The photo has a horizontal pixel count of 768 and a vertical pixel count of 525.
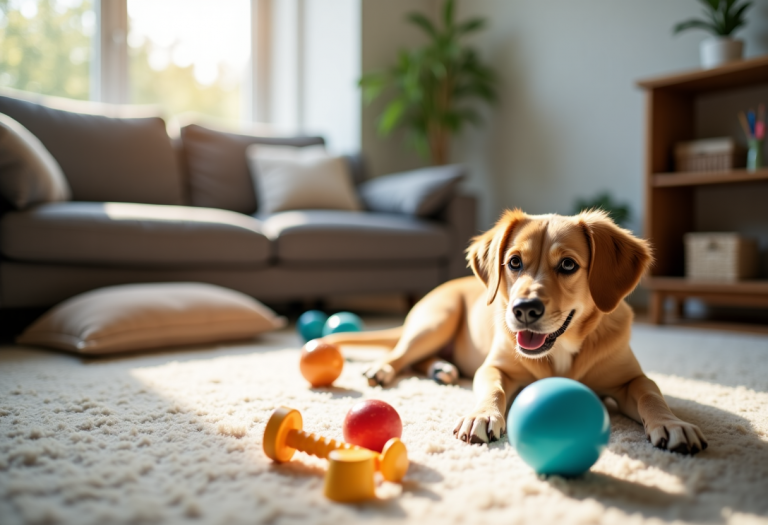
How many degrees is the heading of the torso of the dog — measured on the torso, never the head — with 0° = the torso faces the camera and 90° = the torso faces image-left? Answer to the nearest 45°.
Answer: approximately 315°

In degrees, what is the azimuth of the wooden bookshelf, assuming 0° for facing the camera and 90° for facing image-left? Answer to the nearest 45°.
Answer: approximately 45°

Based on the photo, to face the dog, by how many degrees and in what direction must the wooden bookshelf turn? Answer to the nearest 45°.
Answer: approximately 45° to its left

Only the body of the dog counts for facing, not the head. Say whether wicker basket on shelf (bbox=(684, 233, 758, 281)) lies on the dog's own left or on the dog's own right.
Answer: on the dog's own left

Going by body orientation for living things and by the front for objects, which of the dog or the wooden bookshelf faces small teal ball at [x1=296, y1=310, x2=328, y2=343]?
the wooden bookshelf

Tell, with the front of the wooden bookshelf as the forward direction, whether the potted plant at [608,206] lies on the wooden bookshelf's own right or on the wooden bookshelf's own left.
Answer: on the wooden bookshelf's own right
